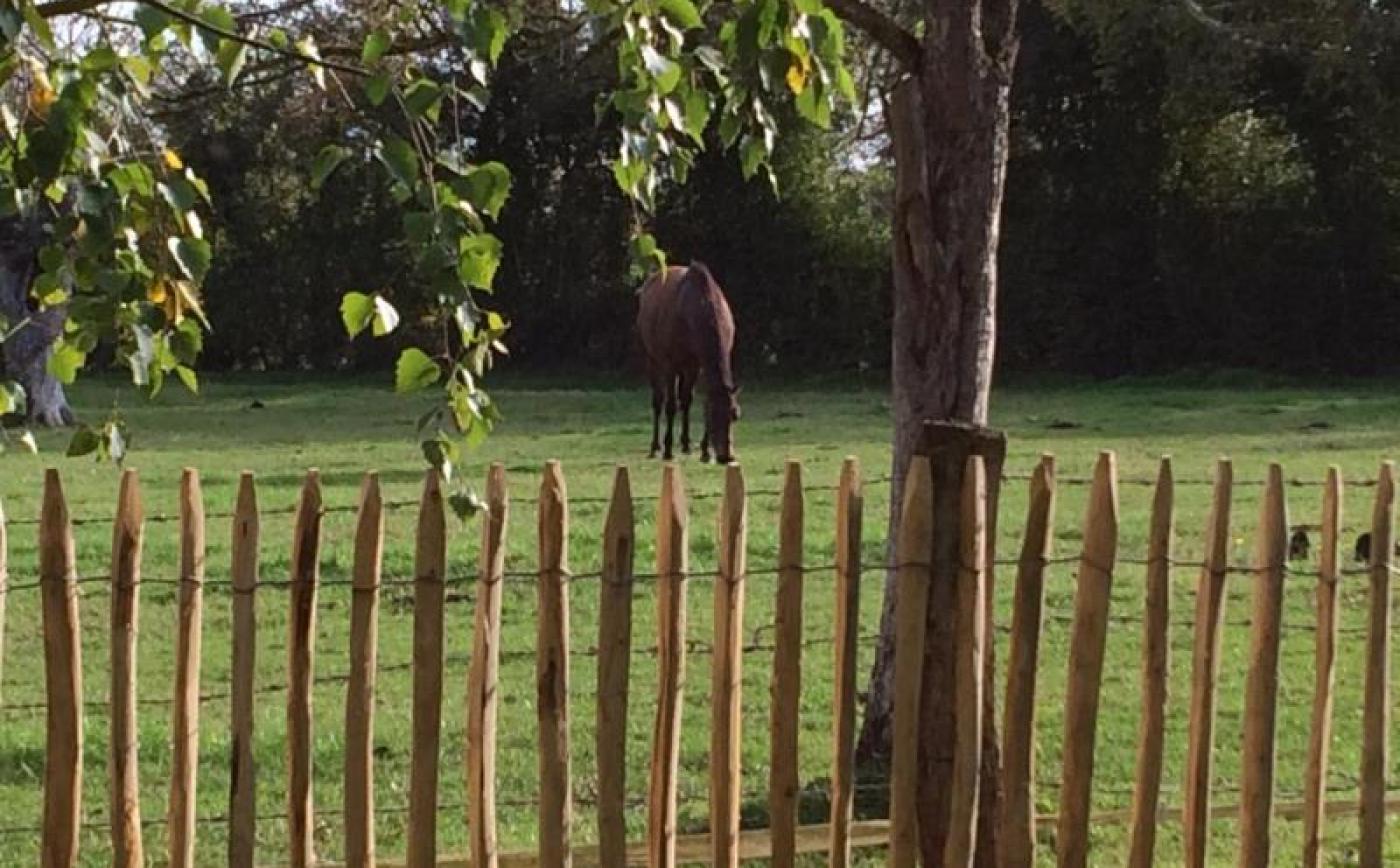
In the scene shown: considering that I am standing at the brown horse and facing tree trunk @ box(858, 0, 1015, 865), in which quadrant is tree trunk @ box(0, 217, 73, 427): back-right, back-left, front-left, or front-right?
back-right

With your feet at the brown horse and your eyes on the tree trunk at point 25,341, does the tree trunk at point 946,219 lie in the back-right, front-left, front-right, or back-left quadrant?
back-left

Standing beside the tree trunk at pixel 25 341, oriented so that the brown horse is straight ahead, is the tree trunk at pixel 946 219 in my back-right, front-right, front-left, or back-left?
front-right
